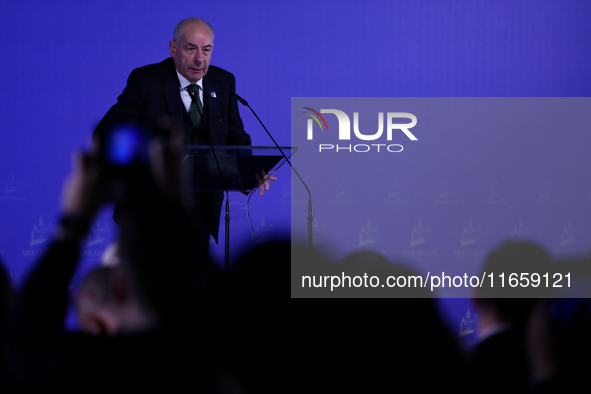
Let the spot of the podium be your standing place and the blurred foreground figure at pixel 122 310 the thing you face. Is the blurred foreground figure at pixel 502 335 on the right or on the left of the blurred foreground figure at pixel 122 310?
left

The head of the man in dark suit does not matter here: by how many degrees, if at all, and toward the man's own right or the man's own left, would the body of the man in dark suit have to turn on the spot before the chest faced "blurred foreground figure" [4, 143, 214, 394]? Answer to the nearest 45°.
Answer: approximately 45° to the man's own right

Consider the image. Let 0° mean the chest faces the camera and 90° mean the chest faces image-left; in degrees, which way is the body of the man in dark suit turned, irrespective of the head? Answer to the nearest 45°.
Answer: approximately 315°

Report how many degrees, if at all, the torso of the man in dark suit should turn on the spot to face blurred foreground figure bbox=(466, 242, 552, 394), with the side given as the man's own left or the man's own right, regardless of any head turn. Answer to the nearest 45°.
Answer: approximately 45° to the man's own right
